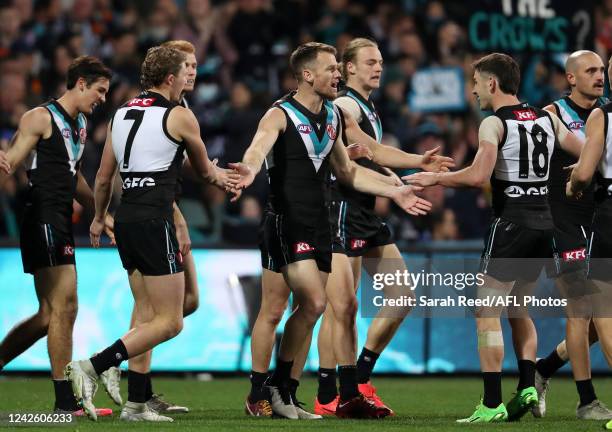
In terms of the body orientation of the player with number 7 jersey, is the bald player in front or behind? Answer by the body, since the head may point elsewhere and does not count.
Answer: in front

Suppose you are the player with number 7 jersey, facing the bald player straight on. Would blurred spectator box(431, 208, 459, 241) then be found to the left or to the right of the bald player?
left

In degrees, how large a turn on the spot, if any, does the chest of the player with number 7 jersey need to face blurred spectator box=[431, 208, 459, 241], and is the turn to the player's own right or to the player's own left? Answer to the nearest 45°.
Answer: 0° — they already face them

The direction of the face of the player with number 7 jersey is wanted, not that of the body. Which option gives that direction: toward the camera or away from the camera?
away from the camera

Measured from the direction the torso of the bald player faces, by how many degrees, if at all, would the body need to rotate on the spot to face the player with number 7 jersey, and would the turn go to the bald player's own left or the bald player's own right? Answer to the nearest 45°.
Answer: approximately 90° to the bald player's own right

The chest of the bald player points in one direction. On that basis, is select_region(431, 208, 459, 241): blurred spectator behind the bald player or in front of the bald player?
behind

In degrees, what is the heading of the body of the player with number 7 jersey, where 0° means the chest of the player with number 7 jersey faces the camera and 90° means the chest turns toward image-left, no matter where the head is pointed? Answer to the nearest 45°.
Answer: approximately 225°
